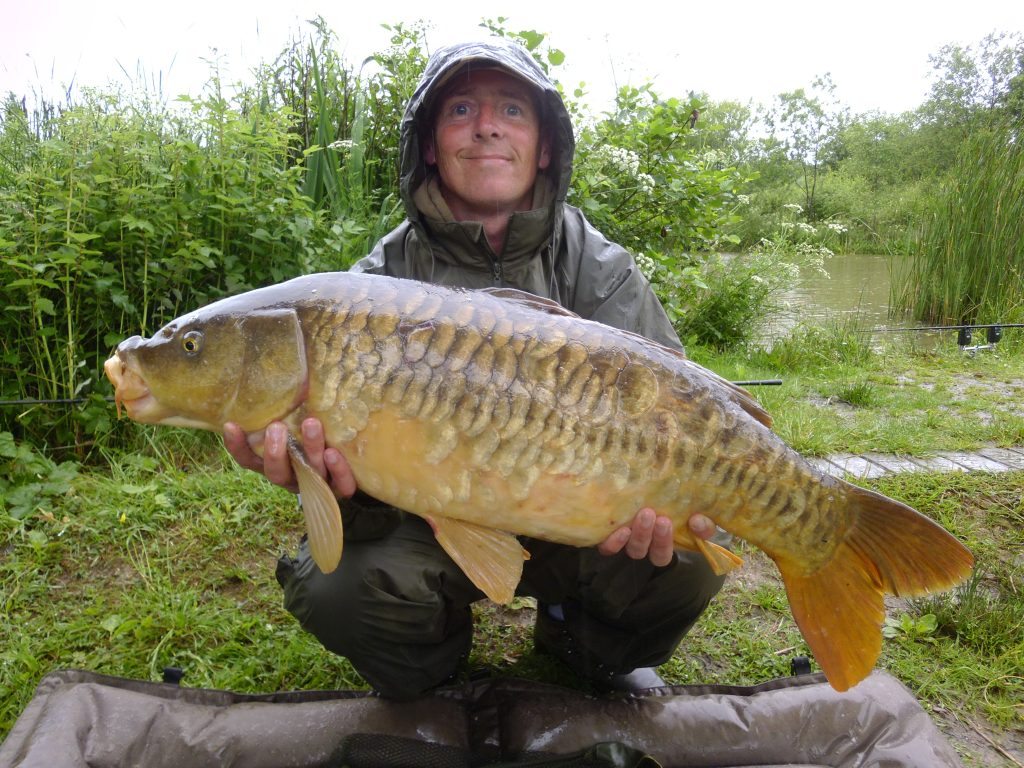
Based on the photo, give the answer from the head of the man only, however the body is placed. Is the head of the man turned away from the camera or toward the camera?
toward the camera

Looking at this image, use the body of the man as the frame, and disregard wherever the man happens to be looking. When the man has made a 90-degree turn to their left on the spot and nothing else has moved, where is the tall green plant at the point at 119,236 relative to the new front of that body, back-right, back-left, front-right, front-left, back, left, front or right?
back-left

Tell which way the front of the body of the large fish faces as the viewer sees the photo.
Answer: to the viewer's left

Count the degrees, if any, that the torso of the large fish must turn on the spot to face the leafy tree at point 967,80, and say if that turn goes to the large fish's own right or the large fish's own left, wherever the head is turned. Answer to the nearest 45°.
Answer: approximately 135° to the large fish's own right

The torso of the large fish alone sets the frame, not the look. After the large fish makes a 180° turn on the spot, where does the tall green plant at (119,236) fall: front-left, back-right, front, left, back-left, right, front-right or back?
back-left

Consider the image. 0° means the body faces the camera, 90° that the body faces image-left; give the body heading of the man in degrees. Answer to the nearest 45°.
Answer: approximately 0°
